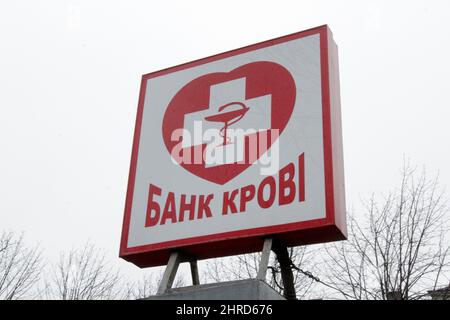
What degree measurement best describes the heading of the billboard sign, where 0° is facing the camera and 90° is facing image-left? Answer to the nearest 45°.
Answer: approximately 45°
